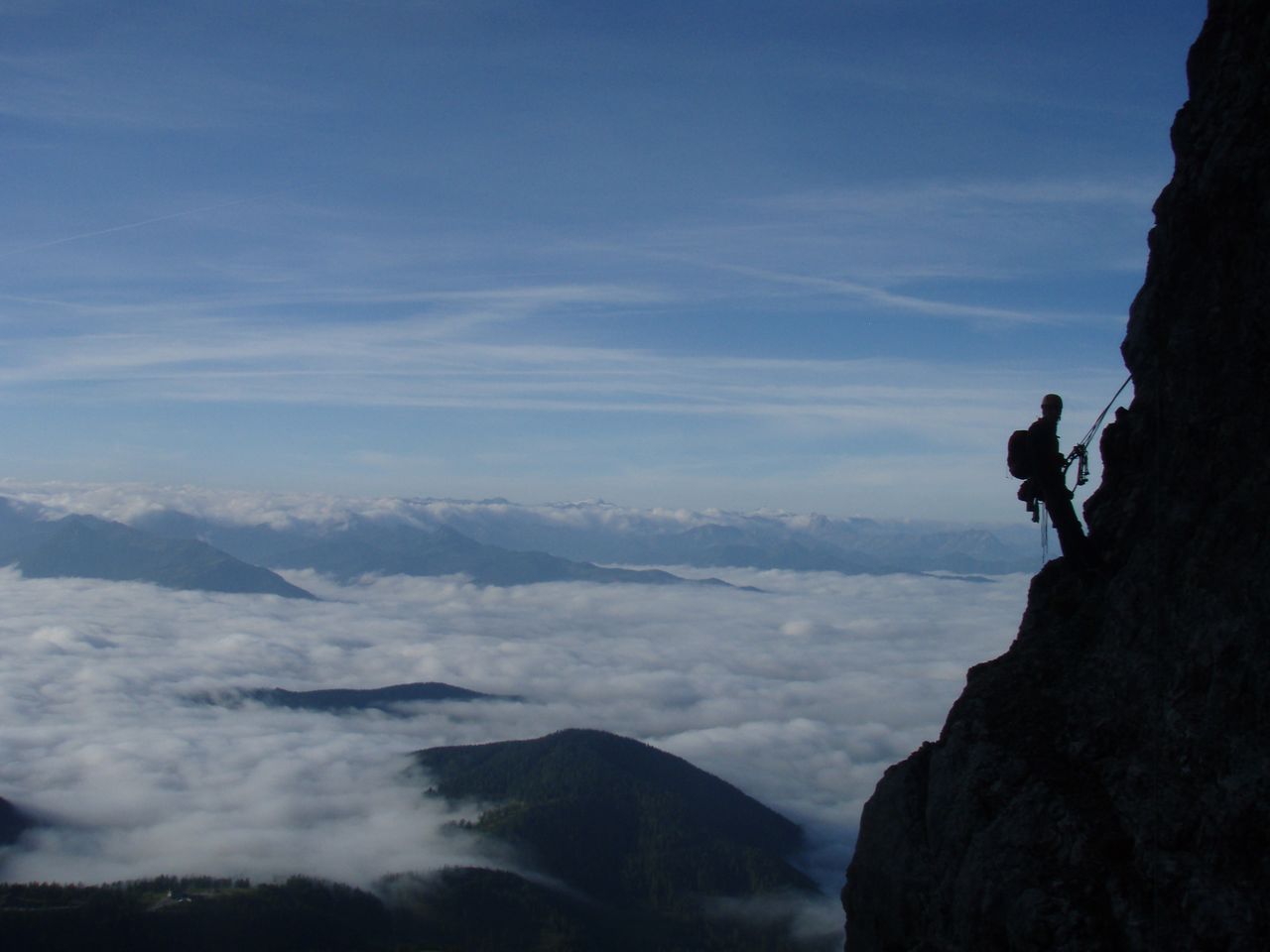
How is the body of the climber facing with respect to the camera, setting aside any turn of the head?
to the viewer's right
